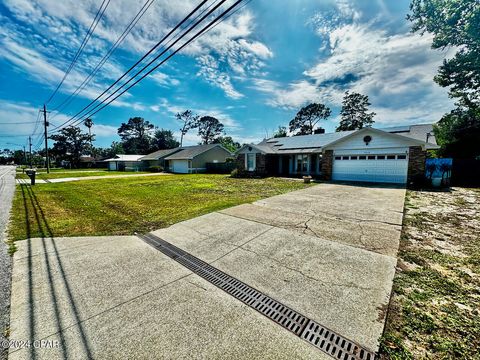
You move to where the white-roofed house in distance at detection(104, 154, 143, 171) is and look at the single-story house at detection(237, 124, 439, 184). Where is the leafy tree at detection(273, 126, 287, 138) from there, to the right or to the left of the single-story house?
left

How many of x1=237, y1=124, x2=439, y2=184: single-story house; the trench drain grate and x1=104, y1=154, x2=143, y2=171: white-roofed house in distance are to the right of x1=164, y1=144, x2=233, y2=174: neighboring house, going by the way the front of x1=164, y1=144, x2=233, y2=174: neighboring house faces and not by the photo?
1

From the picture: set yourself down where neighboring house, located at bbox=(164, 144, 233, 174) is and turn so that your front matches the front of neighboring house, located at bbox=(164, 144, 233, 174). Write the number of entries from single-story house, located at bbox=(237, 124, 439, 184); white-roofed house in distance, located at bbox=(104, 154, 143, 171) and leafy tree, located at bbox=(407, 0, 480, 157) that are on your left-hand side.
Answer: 2

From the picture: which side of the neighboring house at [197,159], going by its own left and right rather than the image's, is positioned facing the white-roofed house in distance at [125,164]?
right

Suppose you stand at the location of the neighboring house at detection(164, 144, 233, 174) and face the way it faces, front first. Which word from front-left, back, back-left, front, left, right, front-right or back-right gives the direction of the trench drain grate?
front-left

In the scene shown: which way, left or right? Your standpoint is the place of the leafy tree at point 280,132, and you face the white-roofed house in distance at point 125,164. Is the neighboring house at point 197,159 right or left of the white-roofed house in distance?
left

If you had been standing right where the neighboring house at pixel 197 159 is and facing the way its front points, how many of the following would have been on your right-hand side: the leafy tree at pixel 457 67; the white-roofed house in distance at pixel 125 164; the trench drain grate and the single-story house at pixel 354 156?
1

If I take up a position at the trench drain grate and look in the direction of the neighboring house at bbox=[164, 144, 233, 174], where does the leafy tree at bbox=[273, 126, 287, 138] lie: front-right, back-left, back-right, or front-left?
front-right

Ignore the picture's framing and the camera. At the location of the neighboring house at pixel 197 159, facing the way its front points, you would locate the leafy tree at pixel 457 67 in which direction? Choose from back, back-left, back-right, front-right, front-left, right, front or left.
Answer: left

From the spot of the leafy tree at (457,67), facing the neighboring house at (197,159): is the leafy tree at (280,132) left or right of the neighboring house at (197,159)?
right

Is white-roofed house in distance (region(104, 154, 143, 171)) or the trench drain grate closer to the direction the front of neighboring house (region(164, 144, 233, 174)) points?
the trench drain grate

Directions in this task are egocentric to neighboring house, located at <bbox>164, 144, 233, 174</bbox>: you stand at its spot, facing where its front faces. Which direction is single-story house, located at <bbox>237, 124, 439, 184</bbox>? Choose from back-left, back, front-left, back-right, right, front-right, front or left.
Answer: left

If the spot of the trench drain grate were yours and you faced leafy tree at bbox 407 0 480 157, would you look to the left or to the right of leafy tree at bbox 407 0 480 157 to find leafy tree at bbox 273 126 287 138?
left

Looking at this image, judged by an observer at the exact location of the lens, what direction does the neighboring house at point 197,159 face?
facing the viewer and to the left of the viewer

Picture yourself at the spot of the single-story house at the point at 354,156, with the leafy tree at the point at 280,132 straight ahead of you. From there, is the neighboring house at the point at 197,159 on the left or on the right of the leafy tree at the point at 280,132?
left
